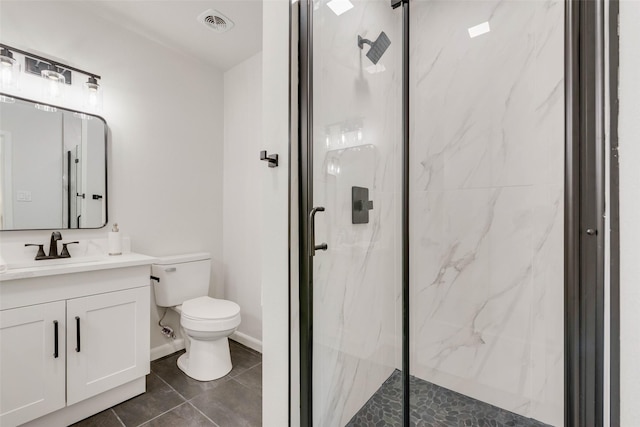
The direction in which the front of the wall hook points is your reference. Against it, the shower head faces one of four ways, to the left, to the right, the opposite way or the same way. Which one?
to the left

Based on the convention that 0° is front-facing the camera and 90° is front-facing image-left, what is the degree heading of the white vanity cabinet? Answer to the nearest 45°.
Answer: approximately 315°

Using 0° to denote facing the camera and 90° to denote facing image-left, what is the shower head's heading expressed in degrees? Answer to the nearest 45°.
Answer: approximately 315°
